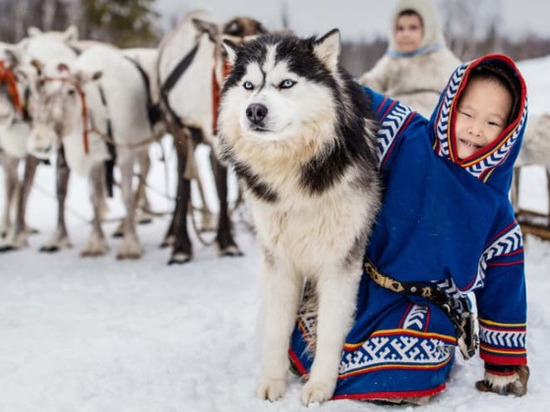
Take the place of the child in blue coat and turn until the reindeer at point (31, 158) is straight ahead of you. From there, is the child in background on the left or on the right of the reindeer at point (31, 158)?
right

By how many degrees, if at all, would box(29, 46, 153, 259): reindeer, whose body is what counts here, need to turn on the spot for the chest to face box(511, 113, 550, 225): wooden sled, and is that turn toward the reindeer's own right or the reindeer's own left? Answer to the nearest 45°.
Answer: approximately 90° to the reindeer's own left

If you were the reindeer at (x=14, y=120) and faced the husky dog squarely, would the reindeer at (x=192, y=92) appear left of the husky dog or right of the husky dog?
left

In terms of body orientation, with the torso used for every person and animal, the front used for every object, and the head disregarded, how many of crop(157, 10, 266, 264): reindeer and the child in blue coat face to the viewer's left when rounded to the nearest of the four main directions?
0

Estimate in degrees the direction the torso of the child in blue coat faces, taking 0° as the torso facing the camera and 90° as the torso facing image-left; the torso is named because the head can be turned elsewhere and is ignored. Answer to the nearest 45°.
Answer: approximately 0°

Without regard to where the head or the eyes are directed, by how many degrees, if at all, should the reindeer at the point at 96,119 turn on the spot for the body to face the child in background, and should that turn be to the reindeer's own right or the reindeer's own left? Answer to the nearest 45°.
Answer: approximately 90° to the reindeer's own left

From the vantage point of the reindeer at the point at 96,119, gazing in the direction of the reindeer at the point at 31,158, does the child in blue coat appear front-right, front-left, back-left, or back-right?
back-left

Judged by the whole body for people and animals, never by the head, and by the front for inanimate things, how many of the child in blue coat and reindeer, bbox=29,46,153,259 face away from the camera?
0
